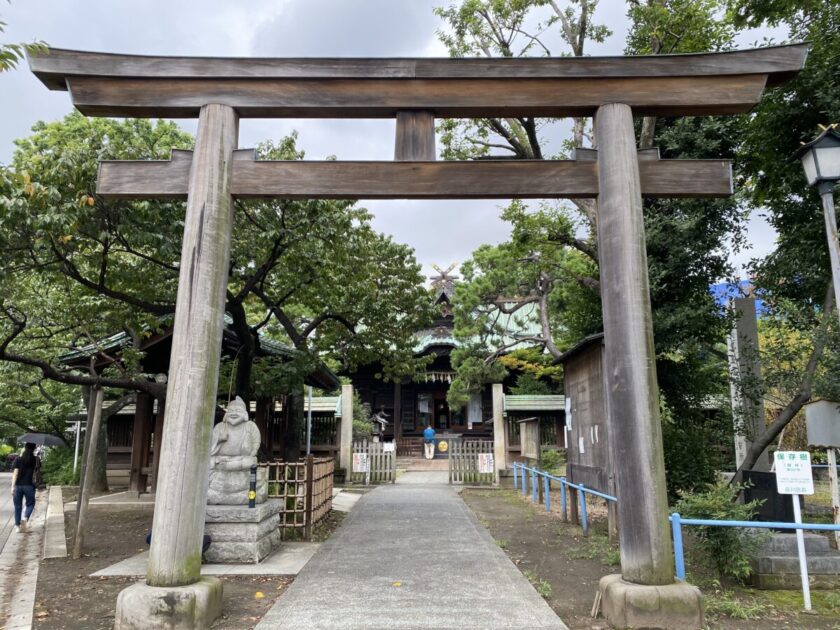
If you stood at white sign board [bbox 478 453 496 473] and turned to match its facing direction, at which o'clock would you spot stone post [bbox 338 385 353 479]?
The stone post is roughly at 3 o'clock from the white sign board.

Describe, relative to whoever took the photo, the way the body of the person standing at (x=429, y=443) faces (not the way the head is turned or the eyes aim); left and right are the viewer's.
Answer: facing away from the viewer

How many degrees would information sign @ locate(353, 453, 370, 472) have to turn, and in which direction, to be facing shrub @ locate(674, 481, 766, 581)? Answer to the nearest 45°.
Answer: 0° — it already faces it

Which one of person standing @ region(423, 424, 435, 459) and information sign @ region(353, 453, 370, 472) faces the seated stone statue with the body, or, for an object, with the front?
the information sign

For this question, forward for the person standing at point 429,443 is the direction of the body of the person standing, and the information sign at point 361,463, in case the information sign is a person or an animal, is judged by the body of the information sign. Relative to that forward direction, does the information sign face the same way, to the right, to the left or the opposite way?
the opposite way

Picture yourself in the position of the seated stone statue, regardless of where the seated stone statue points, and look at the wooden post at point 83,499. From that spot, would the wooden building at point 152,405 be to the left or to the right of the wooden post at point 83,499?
right

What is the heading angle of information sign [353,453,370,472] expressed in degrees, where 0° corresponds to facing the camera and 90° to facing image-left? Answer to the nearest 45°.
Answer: approximately 0°

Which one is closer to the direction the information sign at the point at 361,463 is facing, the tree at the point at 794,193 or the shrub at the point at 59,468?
the tree

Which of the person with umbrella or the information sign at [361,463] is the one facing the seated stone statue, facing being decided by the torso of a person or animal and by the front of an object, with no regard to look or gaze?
the information sign
